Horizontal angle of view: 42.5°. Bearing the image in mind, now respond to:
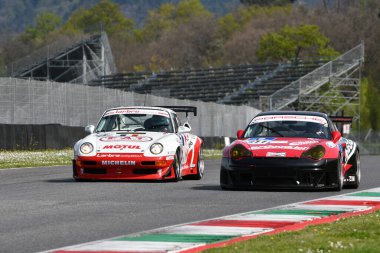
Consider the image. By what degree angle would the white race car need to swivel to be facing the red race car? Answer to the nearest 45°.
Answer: approximately 45° to its left

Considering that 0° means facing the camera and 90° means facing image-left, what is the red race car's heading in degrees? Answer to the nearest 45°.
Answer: approximately 0°

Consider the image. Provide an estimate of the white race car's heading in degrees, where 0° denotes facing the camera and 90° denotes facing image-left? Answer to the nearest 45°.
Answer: approximately 0°

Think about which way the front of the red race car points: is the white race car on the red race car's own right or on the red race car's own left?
on the red race car's own right

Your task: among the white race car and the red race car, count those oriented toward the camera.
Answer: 2
